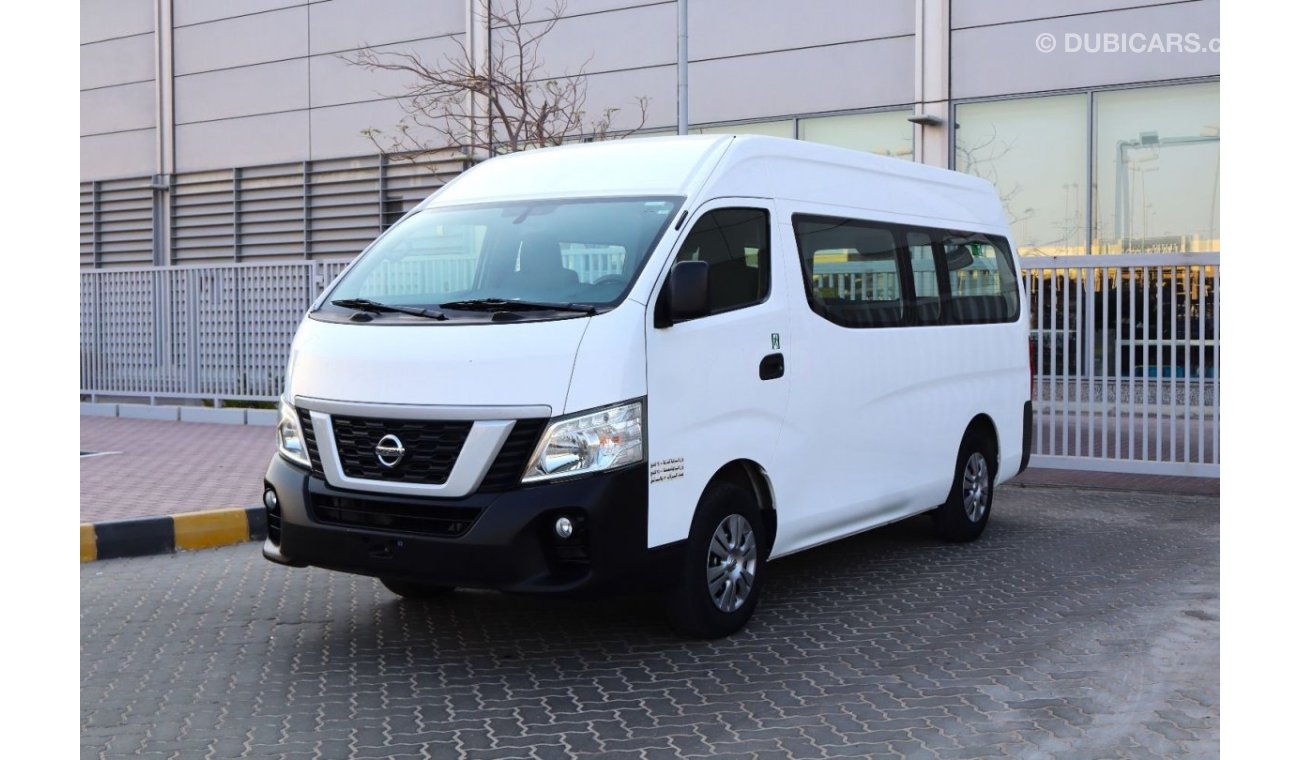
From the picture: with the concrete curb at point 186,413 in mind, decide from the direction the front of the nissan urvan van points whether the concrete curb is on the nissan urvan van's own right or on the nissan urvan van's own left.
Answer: on the nissan urvan van's own right

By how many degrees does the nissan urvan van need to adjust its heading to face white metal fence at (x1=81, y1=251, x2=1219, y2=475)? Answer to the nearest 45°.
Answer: approximately 180°

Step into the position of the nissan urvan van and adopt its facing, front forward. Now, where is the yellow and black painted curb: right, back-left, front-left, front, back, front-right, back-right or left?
right

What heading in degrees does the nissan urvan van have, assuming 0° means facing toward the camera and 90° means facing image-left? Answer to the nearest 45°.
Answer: approximately 45°

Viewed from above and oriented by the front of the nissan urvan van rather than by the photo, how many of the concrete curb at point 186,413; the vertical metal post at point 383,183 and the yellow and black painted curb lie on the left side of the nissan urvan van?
0

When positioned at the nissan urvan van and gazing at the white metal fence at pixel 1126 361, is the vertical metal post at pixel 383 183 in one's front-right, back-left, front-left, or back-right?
front-left

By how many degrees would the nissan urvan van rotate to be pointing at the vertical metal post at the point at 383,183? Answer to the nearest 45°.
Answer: approximately 135° to its right

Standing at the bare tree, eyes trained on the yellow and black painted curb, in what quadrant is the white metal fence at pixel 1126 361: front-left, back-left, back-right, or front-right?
front-left

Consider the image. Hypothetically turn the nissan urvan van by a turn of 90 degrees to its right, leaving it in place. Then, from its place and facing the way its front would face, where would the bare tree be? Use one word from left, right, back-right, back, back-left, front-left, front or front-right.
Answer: front-right
